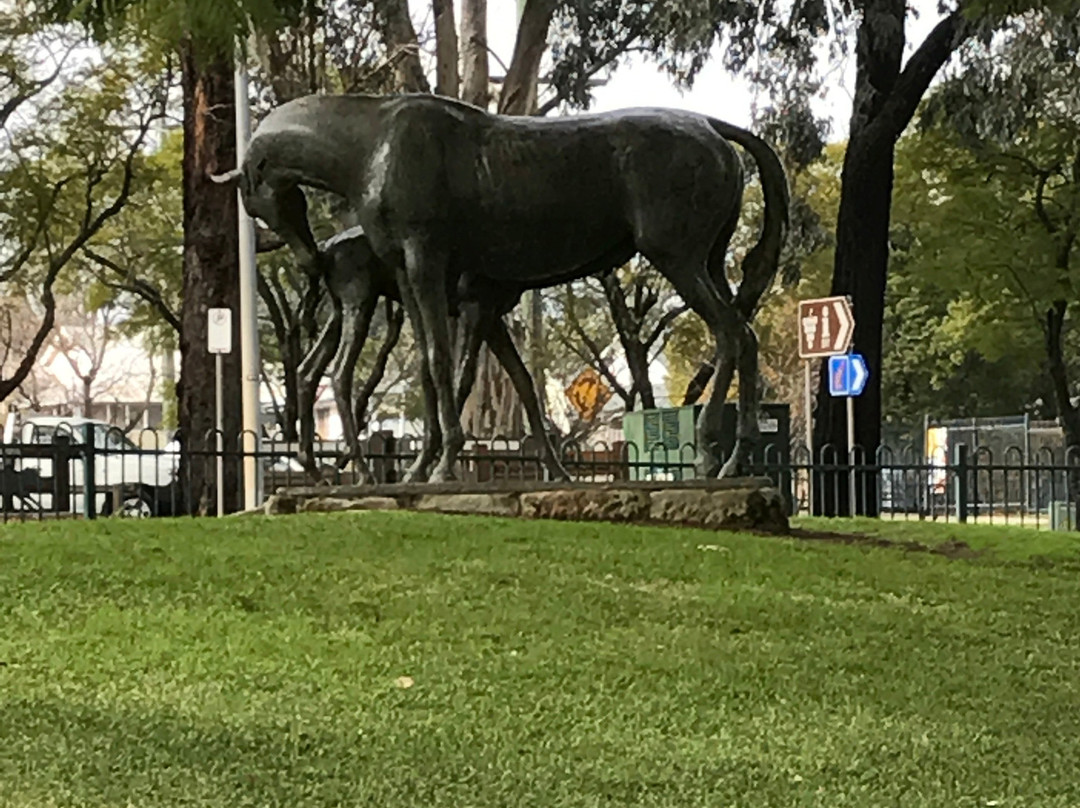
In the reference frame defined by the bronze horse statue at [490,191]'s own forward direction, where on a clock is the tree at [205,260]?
The tree is roughly at 2 o'clock from the bronze horse statue.

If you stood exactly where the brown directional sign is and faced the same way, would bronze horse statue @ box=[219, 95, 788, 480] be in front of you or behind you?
in front

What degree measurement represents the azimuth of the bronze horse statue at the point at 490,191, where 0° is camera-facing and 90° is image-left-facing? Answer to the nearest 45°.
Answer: approximately 90°

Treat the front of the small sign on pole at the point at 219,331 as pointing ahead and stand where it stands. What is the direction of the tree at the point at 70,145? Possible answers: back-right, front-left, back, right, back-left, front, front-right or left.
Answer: back

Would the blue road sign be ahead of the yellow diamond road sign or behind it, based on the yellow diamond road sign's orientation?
ahead

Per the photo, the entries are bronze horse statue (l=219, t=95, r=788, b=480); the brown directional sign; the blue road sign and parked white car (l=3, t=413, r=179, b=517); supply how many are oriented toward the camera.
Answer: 2

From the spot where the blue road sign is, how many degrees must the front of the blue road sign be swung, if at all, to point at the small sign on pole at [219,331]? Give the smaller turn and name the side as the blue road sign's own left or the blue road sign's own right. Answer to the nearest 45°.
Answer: approximately 45° to the blue road sign's own right

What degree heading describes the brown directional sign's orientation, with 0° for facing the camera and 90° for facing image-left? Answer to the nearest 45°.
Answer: approximately 0°

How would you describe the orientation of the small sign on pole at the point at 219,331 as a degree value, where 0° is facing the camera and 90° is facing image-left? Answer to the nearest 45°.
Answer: approximately 0°
